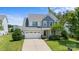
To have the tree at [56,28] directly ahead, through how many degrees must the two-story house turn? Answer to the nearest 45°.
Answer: approximately 90° to its left

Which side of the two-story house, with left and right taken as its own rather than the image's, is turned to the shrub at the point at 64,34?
left

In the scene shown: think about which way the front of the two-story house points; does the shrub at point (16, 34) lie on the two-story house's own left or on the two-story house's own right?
on the two-story house's own right

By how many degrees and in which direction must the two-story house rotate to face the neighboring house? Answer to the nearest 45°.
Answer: approximately 90° to its right

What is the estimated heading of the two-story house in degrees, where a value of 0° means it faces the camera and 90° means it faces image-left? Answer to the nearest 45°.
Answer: approximately 0°
